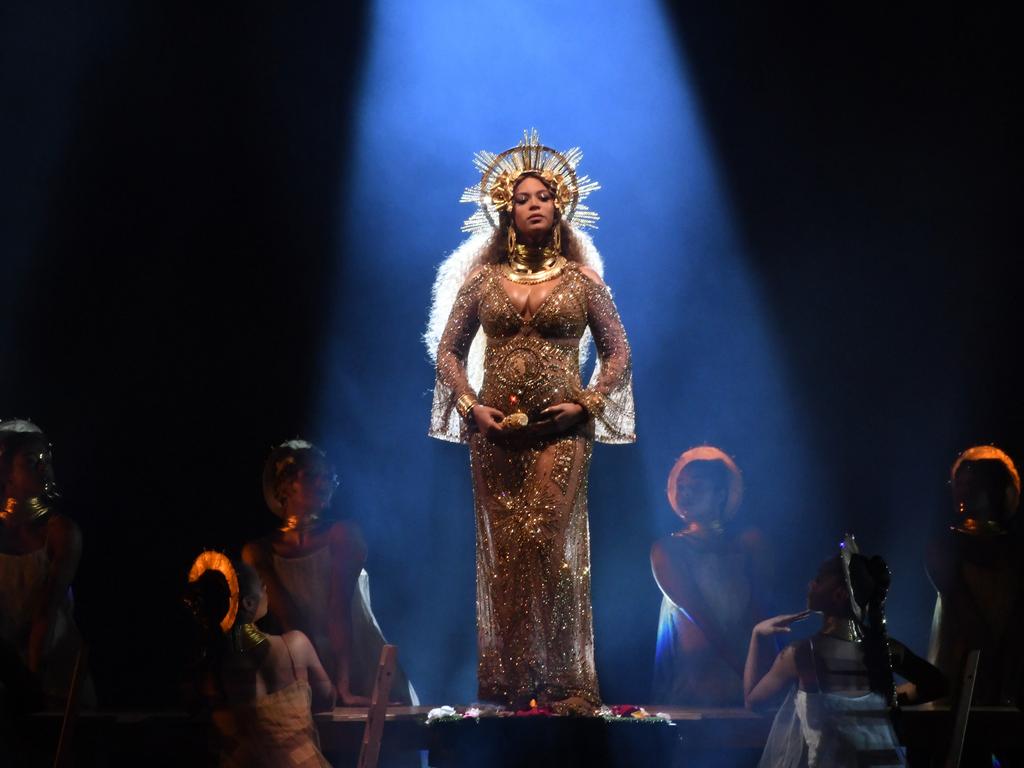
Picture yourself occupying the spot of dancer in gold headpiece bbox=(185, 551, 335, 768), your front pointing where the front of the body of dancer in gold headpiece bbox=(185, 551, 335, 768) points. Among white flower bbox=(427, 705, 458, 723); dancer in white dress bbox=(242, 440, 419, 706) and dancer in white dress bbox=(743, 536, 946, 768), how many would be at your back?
0

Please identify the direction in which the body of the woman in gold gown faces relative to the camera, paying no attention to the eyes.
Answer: toward the camera

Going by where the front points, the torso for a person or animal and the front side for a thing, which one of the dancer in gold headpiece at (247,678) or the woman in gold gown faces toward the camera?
the woman in gold gown

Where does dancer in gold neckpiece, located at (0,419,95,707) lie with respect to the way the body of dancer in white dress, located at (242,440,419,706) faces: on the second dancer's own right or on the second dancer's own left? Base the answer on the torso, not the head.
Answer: on the second dancer's own right

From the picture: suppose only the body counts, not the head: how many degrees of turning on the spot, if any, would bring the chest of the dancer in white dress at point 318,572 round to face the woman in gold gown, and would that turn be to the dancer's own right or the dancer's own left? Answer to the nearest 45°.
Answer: approximately 45° to the dancer's own left

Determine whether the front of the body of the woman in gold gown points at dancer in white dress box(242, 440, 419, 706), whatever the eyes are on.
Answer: no

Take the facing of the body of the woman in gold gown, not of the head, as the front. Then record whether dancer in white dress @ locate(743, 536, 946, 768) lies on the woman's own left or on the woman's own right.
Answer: on the woman's own left

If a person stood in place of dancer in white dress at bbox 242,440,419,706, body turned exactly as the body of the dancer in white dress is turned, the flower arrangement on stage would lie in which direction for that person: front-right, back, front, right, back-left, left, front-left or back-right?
front-left

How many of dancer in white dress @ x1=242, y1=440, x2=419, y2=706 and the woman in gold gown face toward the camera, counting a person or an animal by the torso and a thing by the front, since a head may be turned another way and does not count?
2

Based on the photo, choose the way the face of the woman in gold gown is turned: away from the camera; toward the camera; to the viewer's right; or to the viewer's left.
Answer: toward the camera

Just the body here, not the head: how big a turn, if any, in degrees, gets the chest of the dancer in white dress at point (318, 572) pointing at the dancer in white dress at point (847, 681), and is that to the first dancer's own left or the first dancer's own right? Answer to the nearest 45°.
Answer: approximately 45° to the first dancer's own left

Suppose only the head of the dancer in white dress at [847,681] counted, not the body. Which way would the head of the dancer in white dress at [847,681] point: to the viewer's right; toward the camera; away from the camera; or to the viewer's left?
to the viewer's left

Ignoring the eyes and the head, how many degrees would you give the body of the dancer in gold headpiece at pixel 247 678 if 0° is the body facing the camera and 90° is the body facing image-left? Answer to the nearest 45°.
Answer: approximately 225°

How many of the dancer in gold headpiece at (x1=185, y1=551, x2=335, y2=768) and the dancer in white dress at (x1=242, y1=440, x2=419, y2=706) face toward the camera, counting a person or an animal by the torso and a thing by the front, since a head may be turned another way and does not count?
1

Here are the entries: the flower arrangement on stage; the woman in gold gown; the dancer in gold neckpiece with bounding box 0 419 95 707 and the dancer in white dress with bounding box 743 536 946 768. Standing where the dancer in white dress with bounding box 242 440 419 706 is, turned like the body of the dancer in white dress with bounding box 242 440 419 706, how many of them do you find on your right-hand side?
1

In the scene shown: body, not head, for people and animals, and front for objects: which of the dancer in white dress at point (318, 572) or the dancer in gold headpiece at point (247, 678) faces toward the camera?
the dancer in white dress

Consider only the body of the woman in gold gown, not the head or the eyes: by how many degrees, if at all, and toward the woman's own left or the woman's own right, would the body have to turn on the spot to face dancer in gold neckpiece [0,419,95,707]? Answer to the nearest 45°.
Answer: approximately 90° to the woman's own right

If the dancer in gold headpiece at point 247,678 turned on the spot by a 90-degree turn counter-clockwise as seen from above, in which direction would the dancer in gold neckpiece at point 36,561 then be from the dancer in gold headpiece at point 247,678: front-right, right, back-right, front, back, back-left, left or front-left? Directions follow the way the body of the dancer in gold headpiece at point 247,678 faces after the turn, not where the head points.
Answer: front

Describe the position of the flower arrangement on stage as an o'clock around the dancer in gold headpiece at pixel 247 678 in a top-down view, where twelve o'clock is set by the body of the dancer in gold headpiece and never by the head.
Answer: The flower arrangement on stage is roughly at 2 o'clock from the dancer in gold headpiece.

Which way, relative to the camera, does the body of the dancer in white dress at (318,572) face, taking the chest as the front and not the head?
toward the camera

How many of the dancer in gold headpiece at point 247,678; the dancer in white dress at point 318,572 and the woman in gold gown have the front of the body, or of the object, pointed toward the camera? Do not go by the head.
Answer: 2
